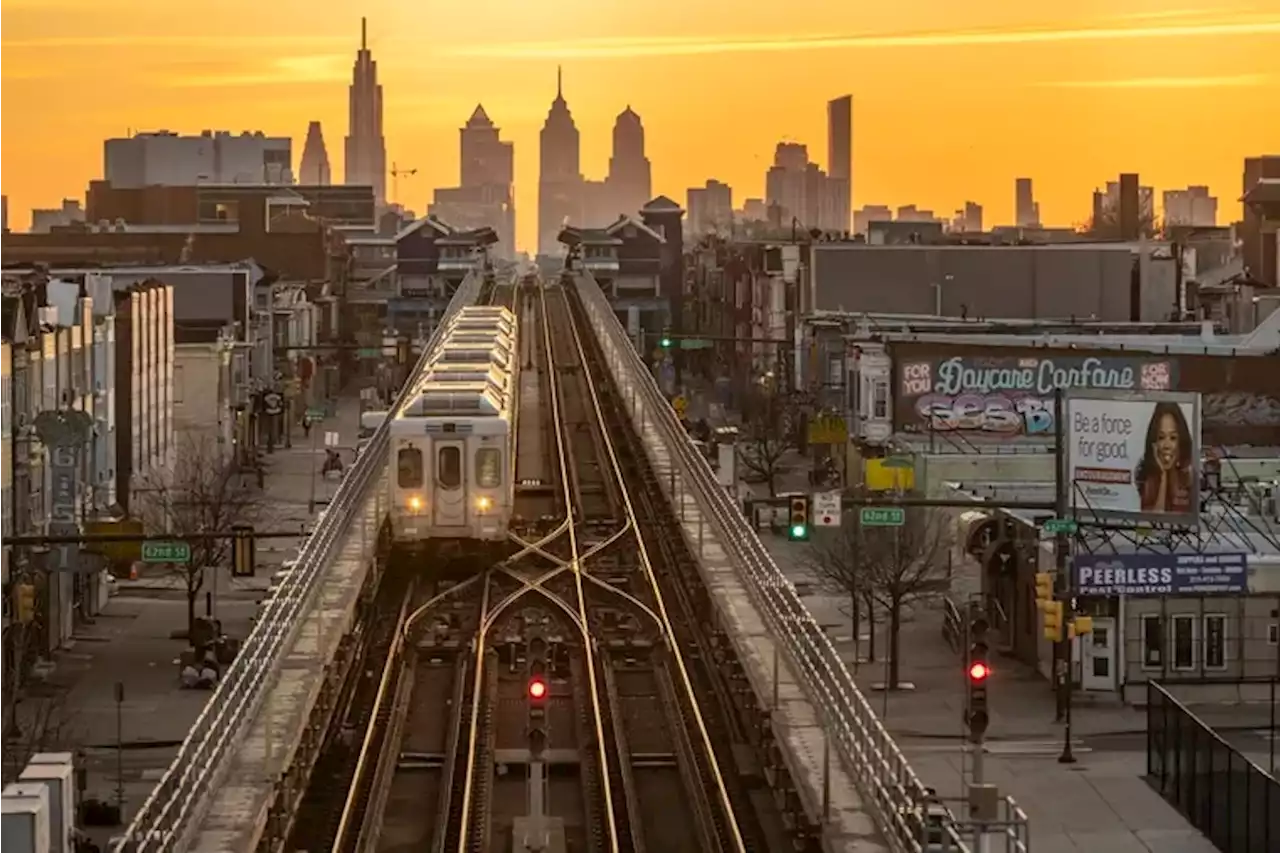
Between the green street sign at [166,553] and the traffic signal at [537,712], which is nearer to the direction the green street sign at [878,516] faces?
the traffic signal

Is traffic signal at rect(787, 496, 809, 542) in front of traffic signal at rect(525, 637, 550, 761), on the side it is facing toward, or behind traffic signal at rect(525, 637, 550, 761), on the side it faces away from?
behind
